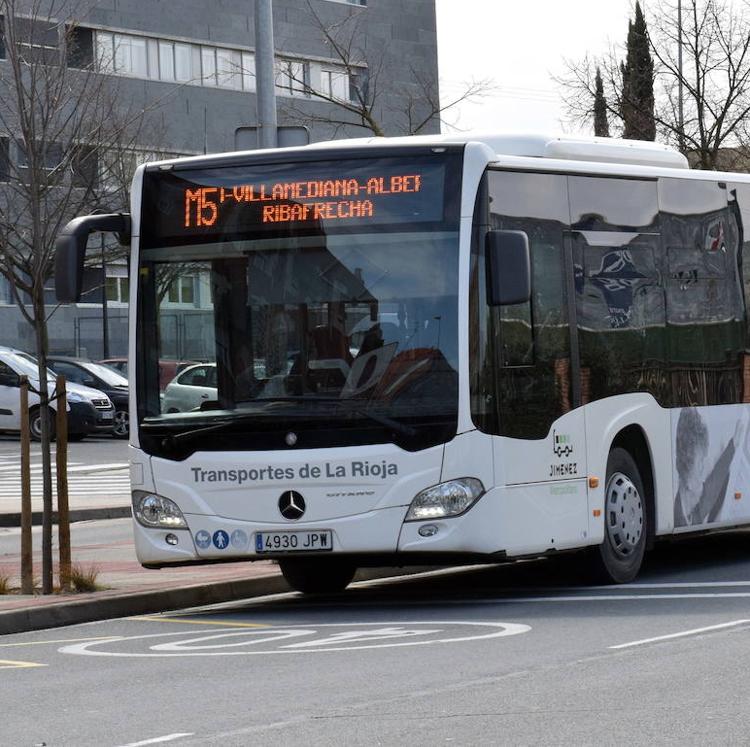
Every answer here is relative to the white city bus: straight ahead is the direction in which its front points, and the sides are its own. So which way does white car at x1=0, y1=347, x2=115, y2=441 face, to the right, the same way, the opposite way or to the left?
to the left

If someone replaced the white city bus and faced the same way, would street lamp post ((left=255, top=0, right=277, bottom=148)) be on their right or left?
on their right

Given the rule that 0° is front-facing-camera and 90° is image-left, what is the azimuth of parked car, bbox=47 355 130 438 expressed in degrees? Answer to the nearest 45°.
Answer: approximately 315°

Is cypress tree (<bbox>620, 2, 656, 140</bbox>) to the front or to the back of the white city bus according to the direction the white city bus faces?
to the back

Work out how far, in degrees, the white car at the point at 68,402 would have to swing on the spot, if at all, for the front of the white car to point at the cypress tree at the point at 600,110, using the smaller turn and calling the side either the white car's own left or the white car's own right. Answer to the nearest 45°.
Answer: approximately 45° to the white car's own left

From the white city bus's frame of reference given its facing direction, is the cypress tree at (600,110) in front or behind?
behind

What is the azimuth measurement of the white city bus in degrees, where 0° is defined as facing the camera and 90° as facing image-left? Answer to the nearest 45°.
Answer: approximately 45°

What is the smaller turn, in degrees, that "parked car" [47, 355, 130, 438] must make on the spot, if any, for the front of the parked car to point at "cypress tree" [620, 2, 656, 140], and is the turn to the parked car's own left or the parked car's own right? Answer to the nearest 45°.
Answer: approximately 45° to the parked car's own left
